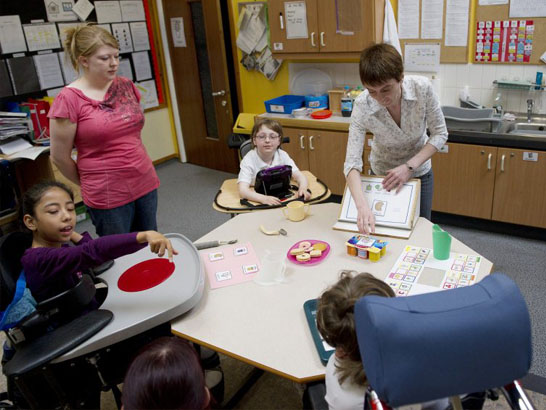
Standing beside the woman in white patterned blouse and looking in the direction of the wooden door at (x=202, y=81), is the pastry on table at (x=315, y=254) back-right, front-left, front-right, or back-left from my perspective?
back-left

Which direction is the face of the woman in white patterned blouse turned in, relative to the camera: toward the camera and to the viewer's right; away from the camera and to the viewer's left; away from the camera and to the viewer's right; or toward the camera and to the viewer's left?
toward the camera and to the viewer's left

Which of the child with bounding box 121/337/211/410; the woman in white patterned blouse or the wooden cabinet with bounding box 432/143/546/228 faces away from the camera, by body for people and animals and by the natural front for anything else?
the child

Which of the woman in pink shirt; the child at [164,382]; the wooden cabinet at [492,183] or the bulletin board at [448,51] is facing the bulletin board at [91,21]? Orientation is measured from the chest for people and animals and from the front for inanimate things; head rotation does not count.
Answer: the child

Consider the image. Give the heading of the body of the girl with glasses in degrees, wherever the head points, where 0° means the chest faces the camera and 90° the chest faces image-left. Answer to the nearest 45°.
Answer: approximately 0°

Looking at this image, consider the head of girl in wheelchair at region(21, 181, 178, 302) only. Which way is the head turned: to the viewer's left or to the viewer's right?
to the viewer's right

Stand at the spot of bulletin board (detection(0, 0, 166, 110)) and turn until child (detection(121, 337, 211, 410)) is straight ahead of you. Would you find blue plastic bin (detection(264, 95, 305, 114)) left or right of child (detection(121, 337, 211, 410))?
left

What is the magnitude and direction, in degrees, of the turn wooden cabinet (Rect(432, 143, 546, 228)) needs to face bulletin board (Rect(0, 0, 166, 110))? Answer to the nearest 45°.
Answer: approximately 90° to its right

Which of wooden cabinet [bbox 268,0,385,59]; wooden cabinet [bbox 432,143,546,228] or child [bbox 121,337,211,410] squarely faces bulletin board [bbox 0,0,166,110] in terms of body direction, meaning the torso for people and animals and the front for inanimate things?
the child

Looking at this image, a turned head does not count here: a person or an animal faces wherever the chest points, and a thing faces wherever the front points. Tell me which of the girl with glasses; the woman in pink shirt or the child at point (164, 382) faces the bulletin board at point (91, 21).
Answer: the child

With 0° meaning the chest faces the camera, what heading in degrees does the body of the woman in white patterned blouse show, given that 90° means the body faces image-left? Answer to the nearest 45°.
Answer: approximately 45°

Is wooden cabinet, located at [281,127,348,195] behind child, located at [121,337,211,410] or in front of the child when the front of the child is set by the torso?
in front

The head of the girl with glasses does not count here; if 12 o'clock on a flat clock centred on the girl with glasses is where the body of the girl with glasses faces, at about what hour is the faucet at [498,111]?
The faucet is roughly at 8 o'clock from the girl with glasses.
